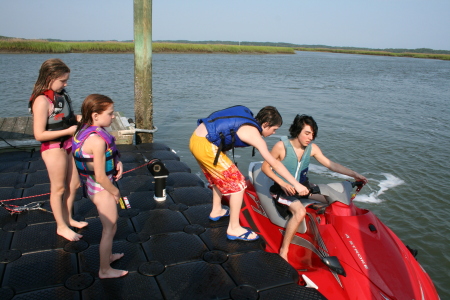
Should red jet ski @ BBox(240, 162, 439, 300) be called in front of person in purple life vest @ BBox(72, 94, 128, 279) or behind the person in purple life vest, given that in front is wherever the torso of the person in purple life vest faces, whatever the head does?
in front

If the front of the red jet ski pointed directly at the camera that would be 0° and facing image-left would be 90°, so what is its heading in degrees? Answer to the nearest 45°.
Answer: approximately 315°

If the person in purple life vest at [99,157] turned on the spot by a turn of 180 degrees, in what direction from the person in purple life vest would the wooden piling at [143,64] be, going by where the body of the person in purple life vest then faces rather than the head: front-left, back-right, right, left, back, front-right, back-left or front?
right

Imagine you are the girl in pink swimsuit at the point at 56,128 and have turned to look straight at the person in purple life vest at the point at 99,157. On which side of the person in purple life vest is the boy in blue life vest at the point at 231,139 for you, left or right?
left

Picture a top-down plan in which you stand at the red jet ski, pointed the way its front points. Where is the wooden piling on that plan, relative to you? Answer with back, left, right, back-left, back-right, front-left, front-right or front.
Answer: back

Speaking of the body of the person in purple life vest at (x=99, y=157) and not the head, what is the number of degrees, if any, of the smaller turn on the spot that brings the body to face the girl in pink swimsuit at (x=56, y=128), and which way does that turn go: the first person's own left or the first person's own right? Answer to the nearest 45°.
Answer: approximately 135° to the first person's own left

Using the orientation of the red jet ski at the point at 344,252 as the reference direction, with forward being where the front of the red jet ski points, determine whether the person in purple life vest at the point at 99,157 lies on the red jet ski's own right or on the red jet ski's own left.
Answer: on the red jet ski's own right

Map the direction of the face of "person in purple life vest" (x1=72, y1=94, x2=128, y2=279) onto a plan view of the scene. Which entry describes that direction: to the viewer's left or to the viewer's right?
to the viewer's right

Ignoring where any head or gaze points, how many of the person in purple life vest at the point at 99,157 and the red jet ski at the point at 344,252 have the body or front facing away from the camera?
0

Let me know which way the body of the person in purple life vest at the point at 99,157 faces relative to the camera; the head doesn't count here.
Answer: to the viewer's right

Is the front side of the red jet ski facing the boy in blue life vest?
no

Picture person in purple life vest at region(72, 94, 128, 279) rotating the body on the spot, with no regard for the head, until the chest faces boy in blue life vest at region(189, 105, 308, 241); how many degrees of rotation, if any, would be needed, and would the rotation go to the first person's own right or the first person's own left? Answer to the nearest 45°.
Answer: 0° — they already face them
